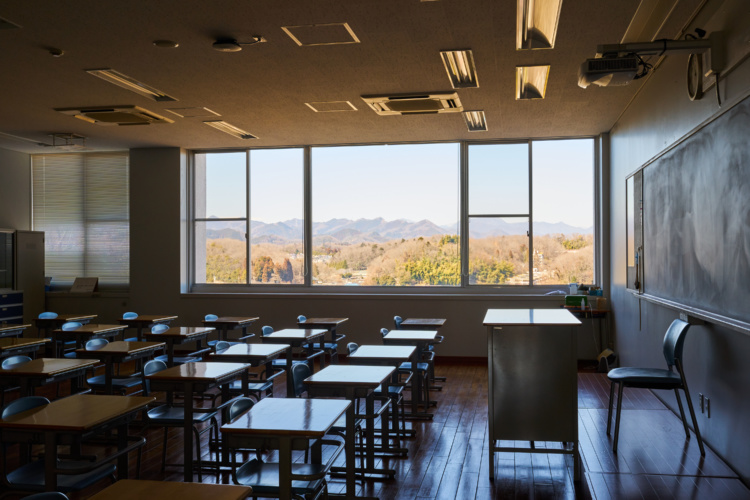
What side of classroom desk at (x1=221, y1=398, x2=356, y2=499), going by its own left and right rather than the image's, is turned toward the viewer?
left

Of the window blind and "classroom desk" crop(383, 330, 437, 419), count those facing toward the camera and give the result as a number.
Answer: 1

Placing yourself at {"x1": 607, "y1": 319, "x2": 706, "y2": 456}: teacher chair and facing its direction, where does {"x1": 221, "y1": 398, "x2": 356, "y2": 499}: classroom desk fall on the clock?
The classroom desk is roughly at 10 o'clock from the teacher chair.

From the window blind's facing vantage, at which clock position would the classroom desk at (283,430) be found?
The classroom desk is roughly at 12 o'clock from the window blind.

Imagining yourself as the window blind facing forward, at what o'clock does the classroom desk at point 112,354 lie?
The classroom desk is roughly at 12 o'clock from the window blind.

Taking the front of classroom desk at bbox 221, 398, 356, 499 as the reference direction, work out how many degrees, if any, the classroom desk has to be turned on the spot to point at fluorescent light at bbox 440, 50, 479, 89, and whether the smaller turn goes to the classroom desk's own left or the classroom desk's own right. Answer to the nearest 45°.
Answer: approximately 135° to the classroom desk's own right

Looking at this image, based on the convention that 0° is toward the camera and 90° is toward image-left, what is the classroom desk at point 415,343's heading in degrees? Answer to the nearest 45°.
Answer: approximately 90°

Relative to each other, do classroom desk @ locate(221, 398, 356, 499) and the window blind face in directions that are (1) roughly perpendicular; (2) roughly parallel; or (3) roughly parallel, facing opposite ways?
roughly perpendicular

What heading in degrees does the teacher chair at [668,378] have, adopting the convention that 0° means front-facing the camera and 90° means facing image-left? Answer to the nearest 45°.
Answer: approximately 90°
